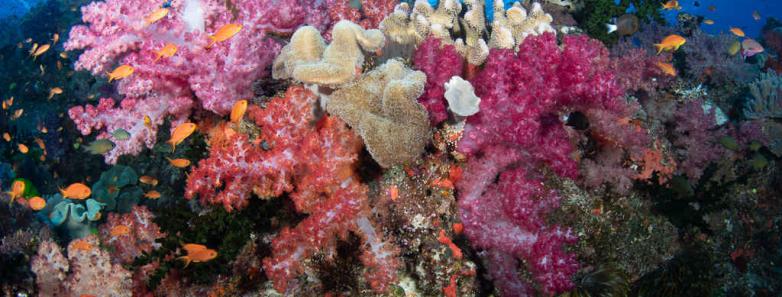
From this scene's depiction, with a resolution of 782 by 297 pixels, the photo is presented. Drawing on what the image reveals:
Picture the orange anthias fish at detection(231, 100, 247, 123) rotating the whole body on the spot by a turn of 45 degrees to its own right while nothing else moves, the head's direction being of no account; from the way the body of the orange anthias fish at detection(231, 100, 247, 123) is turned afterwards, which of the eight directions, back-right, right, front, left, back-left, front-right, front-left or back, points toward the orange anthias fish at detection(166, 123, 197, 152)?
back

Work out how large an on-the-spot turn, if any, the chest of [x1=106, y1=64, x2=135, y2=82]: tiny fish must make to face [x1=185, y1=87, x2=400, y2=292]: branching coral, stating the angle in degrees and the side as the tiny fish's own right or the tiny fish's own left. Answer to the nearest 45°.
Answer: approximately 45° to the tiny fish's own right
